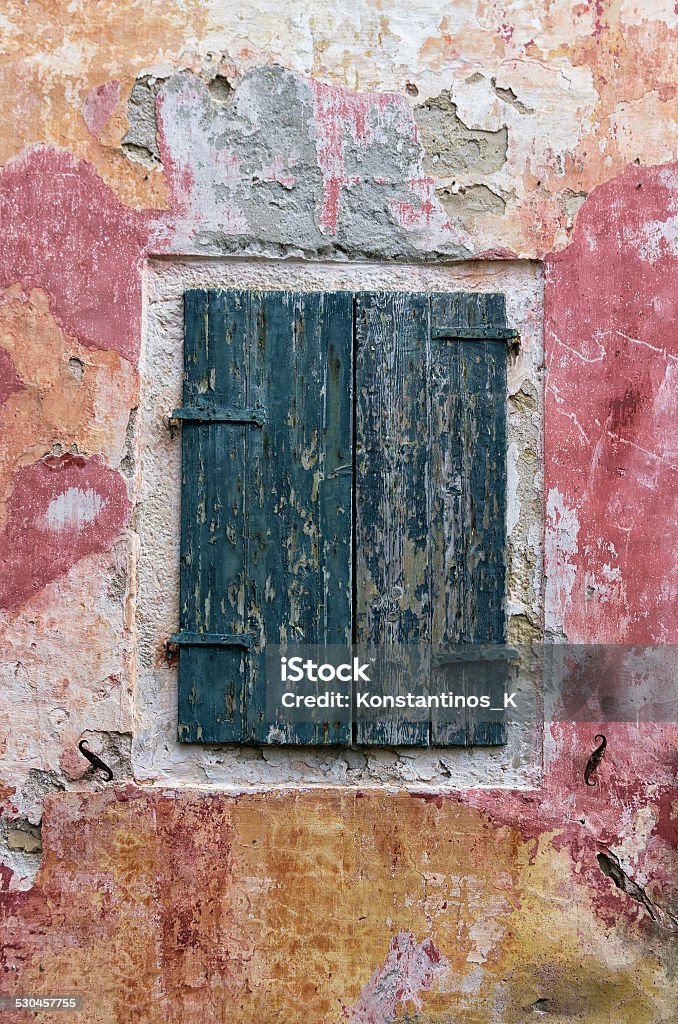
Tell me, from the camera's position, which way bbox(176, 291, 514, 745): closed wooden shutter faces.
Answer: facing the viewer
